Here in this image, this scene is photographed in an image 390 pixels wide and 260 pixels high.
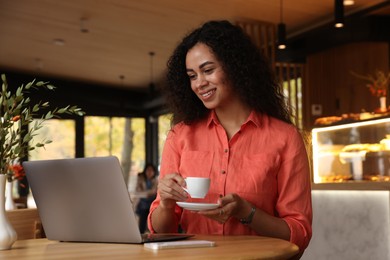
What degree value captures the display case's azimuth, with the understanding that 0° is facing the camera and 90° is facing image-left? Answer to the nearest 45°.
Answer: approximately 45°

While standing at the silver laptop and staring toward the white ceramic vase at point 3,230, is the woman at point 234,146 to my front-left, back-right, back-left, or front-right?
back-right

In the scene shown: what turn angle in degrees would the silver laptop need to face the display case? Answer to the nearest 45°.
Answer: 0° — it already faces it

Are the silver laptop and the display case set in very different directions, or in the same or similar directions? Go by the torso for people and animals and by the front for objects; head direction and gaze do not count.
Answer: very different directions

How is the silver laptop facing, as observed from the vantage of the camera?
facing away from the viewer and to the right of the viewer
